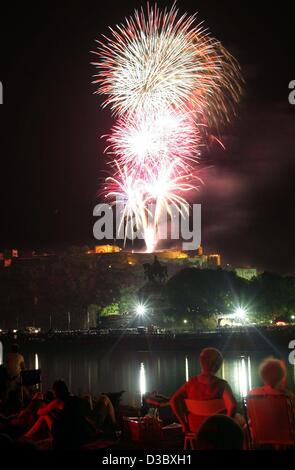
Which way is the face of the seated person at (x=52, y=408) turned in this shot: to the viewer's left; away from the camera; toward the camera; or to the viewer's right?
away from the camera

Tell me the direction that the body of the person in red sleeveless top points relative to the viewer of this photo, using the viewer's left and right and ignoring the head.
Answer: facing away from the viewer

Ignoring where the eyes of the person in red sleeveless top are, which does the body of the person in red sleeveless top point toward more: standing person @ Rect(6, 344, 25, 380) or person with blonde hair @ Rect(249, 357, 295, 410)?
the standing person

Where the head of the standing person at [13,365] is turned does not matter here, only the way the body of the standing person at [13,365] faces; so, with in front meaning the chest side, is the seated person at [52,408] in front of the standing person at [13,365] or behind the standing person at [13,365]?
behind

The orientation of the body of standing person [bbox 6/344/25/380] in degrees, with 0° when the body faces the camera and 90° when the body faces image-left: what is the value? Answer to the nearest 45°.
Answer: approximately 180°

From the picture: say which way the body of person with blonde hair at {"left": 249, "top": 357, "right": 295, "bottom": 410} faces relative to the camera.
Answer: away from the camera
